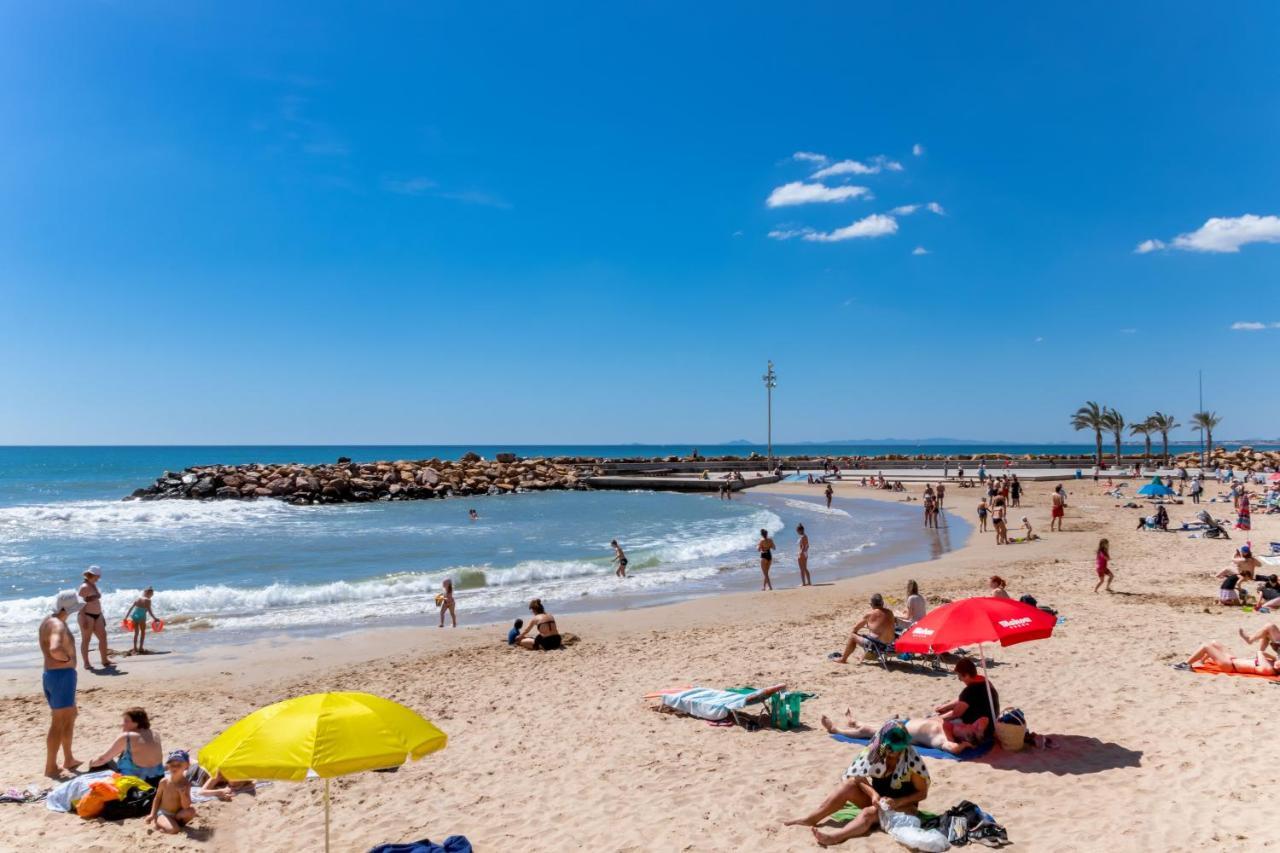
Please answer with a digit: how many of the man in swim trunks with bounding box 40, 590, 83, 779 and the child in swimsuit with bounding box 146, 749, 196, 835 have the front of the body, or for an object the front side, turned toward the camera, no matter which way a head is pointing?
1

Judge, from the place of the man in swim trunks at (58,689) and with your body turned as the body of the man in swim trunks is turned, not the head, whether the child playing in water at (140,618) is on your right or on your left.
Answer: on your left

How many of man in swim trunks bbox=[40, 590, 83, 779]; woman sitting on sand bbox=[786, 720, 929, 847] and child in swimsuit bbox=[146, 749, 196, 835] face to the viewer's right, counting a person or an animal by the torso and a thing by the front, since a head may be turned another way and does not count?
1

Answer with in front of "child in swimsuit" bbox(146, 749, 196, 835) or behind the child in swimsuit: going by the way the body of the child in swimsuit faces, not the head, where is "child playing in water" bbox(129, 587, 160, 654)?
behind

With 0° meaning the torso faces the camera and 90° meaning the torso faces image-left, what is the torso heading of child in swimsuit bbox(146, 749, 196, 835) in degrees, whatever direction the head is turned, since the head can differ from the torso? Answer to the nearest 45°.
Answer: approximately 0°

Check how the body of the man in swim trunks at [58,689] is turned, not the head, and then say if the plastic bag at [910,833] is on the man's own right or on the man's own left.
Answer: on the man's own right

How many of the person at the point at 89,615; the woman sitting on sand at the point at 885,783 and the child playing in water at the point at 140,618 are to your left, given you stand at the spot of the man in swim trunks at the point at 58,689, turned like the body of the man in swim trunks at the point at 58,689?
2

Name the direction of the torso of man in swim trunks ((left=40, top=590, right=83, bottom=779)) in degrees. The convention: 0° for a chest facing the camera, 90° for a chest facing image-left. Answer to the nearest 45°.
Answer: approximately 270°

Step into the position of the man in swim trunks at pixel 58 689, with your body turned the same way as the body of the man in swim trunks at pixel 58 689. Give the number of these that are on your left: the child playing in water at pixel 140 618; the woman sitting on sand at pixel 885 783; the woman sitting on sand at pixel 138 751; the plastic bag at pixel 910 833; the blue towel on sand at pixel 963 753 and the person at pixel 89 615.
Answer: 2

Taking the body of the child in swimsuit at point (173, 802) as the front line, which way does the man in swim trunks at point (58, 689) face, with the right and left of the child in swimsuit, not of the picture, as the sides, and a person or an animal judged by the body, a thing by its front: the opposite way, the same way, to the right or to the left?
to the left

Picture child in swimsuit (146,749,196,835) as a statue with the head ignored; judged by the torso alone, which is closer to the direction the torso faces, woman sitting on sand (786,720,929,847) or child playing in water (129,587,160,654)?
the woman sitting on sand

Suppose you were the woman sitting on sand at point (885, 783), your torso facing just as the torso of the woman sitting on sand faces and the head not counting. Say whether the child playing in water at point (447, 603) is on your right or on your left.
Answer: on your right
